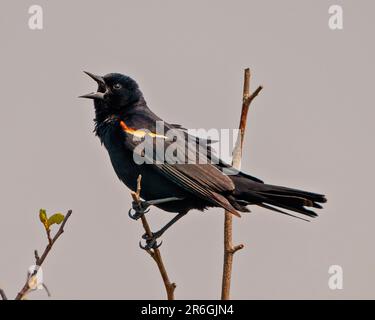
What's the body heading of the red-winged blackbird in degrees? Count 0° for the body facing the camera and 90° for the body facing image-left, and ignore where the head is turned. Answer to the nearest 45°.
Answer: approximately 90°
